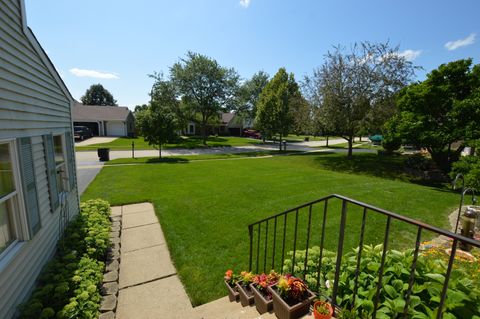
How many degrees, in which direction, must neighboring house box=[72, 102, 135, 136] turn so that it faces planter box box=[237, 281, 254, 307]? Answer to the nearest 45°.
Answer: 0° — it already faces it

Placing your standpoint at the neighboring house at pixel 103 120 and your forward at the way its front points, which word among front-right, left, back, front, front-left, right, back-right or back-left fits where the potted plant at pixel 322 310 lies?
front

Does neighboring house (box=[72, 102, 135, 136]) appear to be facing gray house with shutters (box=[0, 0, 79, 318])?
yes

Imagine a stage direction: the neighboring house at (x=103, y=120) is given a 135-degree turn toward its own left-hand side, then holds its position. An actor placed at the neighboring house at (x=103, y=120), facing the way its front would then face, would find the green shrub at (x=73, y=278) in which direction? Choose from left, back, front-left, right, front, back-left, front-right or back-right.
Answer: back-right

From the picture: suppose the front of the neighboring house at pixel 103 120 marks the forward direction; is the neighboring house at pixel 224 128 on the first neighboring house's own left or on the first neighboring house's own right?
on the first neighboring house's own left

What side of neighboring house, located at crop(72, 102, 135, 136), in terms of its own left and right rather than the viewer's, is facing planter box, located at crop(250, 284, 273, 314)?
front

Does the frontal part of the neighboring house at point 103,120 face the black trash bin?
yes

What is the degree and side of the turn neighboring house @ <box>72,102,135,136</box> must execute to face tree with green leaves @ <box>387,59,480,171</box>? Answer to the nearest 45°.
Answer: approximately 45° to its left

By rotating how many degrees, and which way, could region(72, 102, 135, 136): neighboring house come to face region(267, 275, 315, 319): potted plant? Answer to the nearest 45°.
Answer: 0° — it already faces it

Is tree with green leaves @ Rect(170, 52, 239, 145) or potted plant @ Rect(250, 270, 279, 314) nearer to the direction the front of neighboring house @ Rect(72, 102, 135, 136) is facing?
the potted plant

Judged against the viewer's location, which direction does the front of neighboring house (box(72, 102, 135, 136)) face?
facing the viewer

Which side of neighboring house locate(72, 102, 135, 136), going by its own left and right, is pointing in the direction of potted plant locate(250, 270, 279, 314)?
front

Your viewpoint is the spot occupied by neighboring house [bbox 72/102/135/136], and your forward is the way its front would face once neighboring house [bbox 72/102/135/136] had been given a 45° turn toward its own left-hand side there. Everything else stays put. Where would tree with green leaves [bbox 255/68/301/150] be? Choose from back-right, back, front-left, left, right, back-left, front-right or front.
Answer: front
